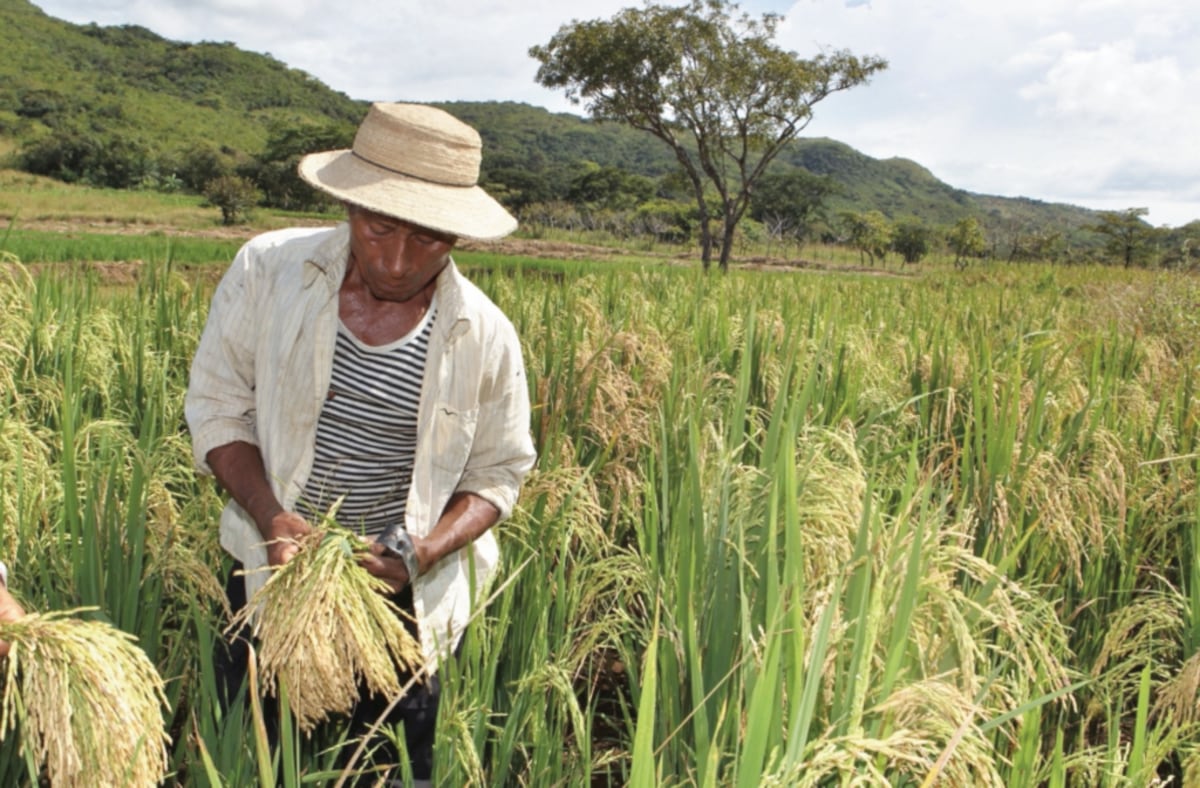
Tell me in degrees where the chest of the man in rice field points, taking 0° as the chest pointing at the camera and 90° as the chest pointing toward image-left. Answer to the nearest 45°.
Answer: approximately 0°

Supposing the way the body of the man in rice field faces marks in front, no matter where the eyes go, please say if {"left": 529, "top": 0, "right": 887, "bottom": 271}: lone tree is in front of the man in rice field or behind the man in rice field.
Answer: behind
